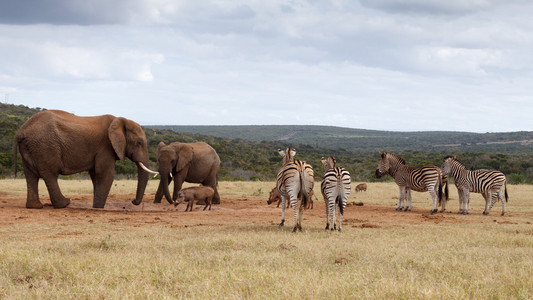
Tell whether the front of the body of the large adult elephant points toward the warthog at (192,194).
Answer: yes

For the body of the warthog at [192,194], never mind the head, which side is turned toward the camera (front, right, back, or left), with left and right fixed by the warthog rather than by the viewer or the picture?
left

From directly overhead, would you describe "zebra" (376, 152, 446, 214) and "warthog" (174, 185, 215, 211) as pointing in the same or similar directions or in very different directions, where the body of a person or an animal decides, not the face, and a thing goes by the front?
same or similar directions

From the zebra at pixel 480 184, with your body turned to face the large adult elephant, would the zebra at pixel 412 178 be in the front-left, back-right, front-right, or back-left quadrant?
front-right

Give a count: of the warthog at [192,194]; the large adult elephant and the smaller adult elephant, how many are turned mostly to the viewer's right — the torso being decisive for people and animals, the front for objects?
1

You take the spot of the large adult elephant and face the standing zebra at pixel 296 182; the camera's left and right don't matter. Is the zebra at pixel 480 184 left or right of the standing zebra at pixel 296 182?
left

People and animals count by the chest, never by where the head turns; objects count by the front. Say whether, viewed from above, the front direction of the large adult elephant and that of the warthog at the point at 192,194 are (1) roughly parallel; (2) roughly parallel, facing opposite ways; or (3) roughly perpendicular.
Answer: roughly parallel, facing opposite ways

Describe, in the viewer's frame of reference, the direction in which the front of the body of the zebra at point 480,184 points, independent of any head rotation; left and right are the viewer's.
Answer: facing to the left of the viewer

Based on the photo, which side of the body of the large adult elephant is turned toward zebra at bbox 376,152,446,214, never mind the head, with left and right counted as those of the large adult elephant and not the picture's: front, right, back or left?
front

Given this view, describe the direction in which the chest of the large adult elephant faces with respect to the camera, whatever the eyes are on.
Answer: to the viewer's right

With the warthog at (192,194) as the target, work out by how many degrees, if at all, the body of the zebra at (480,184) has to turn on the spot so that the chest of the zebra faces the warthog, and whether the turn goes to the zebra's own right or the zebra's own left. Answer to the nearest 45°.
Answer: approximately 45° to the zebra's own left

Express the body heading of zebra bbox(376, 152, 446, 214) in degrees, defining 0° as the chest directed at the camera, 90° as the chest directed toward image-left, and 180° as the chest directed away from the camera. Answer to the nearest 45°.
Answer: approximately 90°

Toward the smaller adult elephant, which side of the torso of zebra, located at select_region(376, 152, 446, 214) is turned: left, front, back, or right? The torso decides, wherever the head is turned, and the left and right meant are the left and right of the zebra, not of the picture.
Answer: front

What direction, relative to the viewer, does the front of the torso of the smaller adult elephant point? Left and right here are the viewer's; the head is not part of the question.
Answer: facing the viewer and to the left of the viewer
